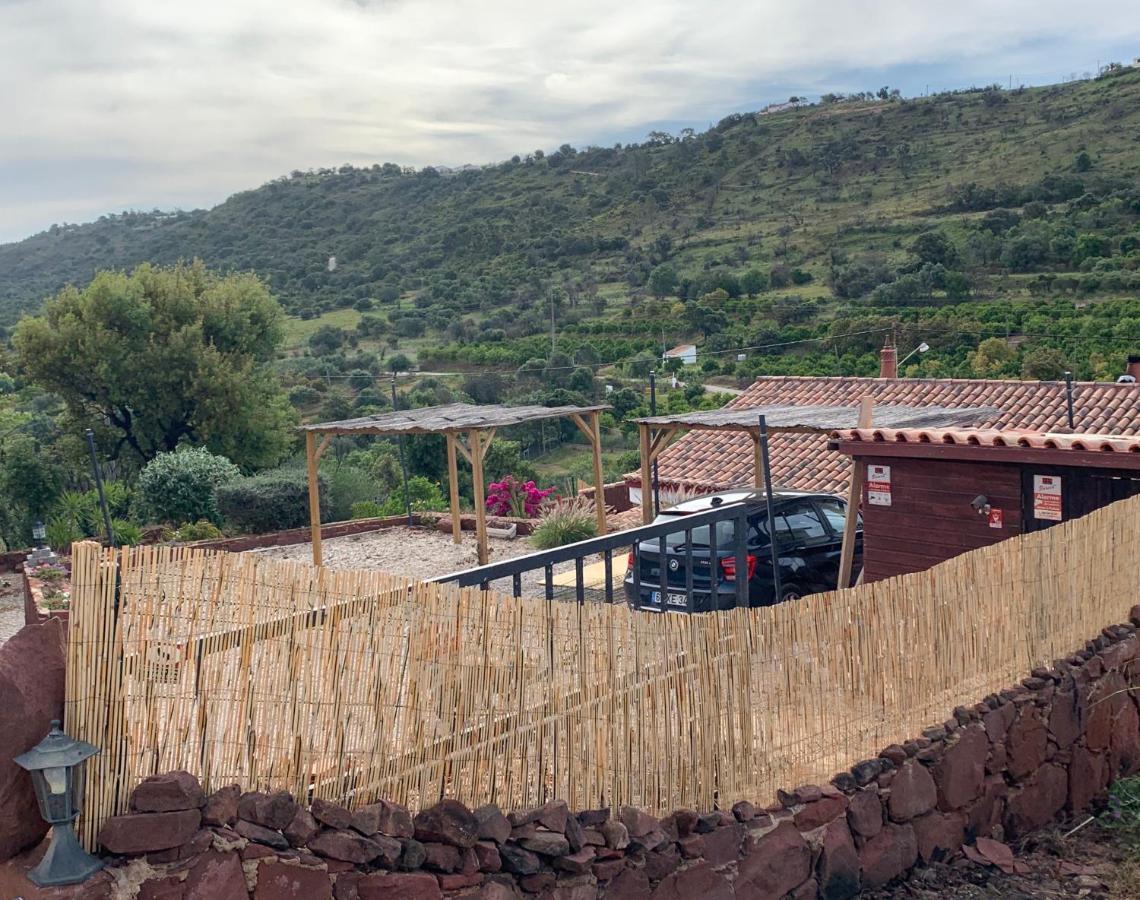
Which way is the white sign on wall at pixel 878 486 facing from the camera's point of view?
toward the camera

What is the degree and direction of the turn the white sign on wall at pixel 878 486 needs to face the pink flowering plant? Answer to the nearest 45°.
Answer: approximately 135° to its right

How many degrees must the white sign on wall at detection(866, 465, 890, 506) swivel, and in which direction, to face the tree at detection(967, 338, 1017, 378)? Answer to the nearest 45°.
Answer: approximately 180°

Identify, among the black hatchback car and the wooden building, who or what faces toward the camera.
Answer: the wooden building

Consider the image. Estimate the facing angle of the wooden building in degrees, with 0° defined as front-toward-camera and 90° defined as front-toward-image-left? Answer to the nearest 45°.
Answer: approximately 0°

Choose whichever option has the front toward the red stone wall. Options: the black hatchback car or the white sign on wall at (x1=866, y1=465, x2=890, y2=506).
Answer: the white sign on wall

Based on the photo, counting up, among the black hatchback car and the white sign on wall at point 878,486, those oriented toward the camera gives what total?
1

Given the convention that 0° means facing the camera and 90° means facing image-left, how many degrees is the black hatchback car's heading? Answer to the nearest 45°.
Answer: approximately 225°

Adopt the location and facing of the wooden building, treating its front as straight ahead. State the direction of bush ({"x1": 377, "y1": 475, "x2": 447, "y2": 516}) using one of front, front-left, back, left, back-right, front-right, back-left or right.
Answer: back-right

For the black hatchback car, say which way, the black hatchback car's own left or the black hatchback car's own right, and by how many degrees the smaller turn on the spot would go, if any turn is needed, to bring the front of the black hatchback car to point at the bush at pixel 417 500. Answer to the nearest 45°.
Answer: approximately 90° to the black hatchback car's own left

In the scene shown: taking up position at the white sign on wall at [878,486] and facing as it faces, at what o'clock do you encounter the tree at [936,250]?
The tree is roughly at 6 o'clock from the white sign on wall.

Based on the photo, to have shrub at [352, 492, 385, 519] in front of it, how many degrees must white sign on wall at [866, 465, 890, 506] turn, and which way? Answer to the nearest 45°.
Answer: approximately 135° to its right

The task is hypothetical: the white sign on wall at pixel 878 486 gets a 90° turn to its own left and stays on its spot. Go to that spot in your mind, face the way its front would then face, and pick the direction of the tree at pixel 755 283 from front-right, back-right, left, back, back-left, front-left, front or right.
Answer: left

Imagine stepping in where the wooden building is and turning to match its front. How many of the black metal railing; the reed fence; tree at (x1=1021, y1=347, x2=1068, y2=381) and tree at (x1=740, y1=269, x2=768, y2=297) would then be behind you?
2
